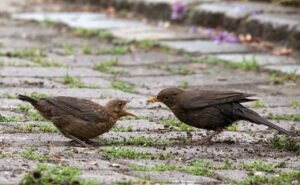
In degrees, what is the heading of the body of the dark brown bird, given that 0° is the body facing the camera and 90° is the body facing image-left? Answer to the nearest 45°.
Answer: approximately 90°

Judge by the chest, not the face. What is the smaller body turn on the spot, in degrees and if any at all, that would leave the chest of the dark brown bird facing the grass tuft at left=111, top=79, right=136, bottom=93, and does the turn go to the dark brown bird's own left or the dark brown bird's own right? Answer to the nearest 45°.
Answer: approximately 45° to the dark brown bird's own right

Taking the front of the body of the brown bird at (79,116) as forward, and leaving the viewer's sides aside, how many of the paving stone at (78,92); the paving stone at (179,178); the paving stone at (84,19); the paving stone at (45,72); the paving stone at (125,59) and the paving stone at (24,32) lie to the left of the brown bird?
5

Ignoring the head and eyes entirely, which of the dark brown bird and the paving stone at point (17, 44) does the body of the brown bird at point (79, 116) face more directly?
the dark brown bird

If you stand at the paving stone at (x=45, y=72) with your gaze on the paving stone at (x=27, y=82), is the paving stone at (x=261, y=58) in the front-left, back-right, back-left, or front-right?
back-left

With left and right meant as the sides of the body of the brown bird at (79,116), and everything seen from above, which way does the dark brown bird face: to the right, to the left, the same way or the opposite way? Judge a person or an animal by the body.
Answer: the opposite way

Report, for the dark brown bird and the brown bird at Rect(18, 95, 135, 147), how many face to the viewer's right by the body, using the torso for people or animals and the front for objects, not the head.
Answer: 1

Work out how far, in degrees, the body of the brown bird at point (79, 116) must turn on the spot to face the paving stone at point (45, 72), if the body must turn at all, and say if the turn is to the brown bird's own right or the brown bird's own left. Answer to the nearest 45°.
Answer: approximately 90° to the brown bird's own left

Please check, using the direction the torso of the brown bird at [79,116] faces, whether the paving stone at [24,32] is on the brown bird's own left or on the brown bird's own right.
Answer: on the brown bird's own left

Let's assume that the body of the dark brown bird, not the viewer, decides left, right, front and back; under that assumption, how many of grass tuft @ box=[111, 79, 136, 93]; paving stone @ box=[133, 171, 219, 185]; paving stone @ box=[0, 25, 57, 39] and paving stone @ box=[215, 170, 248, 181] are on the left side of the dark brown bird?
2

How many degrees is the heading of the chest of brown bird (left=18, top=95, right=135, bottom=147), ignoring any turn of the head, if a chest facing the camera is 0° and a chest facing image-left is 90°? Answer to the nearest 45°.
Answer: approximately 270°

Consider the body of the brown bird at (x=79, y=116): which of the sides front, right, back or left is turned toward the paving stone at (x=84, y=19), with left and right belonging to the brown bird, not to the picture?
left
